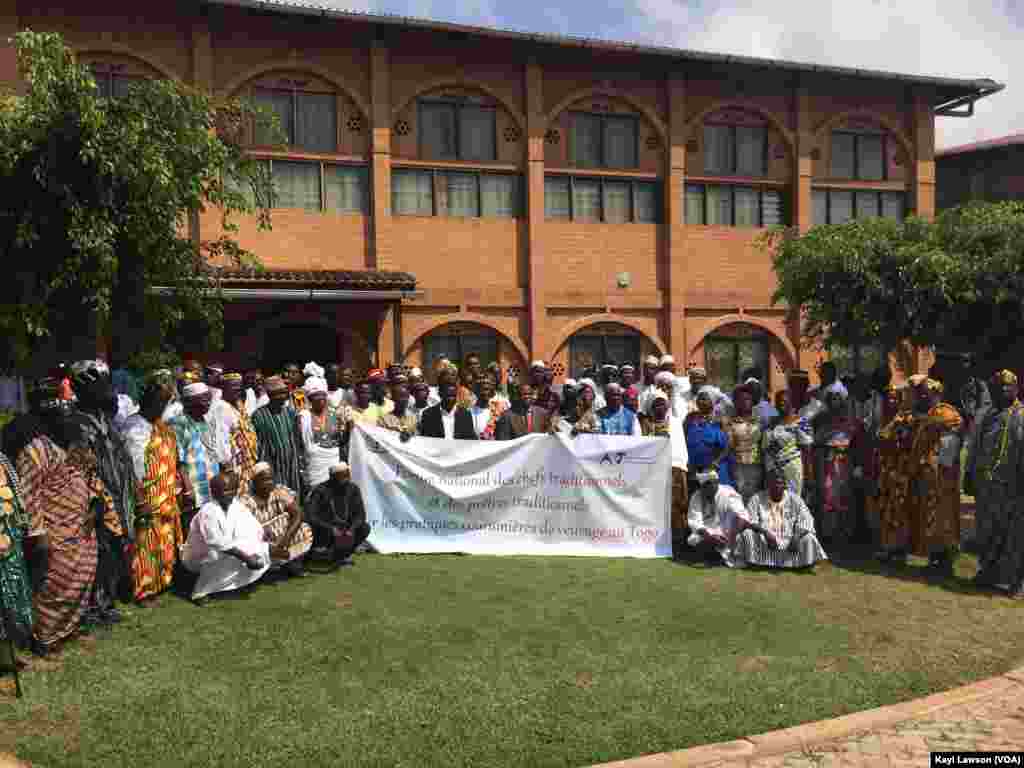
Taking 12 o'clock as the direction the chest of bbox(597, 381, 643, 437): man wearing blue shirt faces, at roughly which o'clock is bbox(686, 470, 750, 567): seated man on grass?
The seated man on grass is roughly at 10 o'clock from the man wearing blue shirt.

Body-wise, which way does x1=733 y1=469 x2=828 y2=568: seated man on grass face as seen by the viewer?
toward the camera

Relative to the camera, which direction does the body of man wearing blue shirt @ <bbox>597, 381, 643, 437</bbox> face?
toward the camera

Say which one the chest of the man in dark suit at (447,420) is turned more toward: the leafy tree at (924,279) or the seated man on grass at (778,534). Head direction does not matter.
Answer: the seated man on grass

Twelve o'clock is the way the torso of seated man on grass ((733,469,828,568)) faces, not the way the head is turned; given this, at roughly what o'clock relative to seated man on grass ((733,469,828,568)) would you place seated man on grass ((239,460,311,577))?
seated man on grass ((239,460,311,577)) is roughly at 2 o'clock from seated man on grass ((733,469,828,568)).

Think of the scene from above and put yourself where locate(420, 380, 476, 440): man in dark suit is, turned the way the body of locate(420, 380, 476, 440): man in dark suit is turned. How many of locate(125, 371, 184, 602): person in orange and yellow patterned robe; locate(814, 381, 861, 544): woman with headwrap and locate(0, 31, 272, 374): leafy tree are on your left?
1

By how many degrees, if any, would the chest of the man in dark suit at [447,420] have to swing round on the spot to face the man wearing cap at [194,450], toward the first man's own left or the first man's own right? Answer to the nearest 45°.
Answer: approximately 45° to the first man's own right

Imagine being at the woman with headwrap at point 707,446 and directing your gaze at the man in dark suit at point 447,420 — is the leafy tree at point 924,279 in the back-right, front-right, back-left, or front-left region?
back-right

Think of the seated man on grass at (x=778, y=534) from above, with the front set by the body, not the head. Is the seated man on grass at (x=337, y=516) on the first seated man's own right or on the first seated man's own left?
on the first seated man's own right

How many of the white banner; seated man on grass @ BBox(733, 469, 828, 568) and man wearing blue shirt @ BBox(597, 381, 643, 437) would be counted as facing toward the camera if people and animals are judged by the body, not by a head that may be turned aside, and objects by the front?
3

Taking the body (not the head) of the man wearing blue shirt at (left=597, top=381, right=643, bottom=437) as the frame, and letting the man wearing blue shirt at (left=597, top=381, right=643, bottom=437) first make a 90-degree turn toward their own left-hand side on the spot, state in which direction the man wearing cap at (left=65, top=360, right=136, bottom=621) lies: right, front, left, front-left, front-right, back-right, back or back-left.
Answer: back-right

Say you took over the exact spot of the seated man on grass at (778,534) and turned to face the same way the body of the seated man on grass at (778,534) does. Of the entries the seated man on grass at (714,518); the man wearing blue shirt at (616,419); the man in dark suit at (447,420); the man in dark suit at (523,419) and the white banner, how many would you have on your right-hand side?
5
